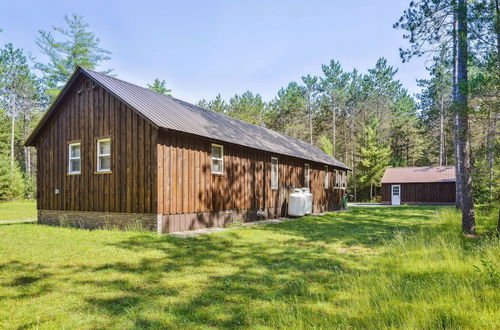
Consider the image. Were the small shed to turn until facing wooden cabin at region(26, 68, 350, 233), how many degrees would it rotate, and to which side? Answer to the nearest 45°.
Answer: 0° — it already faces it

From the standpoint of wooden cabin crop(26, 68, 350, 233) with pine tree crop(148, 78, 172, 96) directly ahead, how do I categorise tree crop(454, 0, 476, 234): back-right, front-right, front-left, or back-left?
back-right

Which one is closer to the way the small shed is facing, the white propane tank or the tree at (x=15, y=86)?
the white propane tank

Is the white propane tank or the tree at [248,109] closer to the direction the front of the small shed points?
the white propane tank

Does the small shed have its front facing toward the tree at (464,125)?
yes

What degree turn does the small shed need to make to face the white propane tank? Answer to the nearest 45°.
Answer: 0° — it already faces it

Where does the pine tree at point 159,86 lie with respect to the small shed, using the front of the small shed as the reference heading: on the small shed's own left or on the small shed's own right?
on the small shed's own right

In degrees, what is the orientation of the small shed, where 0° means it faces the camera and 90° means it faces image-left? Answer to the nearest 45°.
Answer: approximately 0°

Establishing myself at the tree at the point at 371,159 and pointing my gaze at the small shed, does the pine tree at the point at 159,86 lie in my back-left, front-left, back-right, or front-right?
back-right
